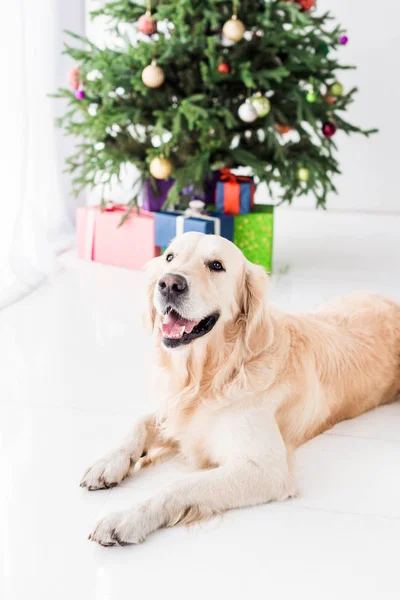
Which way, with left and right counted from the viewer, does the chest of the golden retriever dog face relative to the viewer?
facing the viewer and to the left of the viewer

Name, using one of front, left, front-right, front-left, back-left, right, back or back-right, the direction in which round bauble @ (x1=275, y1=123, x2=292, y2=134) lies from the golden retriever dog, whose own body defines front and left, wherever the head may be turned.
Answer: back-right

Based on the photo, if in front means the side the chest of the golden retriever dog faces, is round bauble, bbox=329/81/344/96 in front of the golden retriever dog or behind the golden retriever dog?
behind

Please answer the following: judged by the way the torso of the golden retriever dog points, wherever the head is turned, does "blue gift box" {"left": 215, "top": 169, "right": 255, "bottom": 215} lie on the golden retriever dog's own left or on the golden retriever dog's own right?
on the golden retriever dog's own right

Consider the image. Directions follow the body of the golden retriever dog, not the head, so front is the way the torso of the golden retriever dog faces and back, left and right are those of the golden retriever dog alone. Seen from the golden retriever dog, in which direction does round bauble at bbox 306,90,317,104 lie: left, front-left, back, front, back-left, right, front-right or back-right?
back-right

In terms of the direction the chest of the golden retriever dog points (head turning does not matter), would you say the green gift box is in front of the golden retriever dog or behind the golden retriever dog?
behind

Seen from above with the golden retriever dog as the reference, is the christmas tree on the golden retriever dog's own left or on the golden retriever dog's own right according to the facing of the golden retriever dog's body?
on the golden retriever dog's own right

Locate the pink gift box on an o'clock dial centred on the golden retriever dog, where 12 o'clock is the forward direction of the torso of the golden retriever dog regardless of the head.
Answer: The pink gift box is roughly at 4 o'clock from the golden retriever dog.

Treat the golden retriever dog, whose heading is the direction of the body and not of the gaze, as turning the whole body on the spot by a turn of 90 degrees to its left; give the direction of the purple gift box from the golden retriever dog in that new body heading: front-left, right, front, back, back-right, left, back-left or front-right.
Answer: back-left
